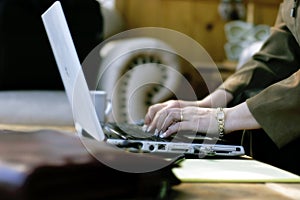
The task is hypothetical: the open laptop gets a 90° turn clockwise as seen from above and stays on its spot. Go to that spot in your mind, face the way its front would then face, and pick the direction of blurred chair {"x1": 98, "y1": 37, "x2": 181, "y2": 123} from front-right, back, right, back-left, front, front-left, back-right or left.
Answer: back

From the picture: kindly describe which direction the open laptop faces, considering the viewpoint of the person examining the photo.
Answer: facing to the right of the viewer
